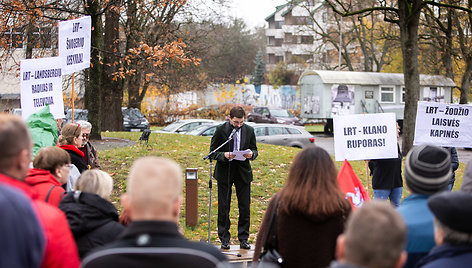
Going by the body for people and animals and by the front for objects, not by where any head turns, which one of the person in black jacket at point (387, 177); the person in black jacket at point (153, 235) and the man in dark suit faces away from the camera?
the person in black jacket at point (153, 235)

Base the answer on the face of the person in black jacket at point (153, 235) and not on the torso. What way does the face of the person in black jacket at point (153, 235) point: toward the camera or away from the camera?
away from the camera

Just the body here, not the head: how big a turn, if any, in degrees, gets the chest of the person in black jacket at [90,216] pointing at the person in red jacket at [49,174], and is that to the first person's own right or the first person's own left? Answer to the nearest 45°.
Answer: approximately 45° to the first person's own left

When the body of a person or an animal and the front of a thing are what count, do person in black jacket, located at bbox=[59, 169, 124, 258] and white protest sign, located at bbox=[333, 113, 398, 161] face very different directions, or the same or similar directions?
very different directions

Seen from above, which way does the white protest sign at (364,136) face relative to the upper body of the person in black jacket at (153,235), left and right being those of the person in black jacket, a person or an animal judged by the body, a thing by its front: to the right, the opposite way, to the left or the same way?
the opposite way

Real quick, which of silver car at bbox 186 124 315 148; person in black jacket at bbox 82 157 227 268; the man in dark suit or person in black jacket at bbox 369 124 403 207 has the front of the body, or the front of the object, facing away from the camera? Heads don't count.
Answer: person in black jacket at bbox 82 157 227 268

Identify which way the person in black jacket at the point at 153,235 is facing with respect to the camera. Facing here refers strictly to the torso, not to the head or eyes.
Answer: away from the camera

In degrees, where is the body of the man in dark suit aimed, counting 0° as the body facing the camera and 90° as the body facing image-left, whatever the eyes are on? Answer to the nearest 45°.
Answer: approximately 0°

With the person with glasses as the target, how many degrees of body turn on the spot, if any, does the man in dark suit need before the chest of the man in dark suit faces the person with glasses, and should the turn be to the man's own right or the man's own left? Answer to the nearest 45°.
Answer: approximately 90° to the man's own right

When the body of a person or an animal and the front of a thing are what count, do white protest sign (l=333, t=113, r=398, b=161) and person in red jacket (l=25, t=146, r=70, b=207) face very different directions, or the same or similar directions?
very different directions

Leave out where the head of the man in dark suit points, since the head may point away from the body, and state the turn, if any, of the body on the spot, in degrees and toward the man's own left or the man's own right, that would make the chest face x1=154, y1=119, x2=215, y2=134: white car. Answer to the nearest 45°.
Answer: approximately 180°

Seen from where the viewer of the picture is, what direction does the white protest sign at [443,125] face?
facing the viewer

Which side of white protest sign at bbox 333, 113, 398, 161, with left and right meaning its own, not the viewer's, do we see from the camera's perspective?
front
